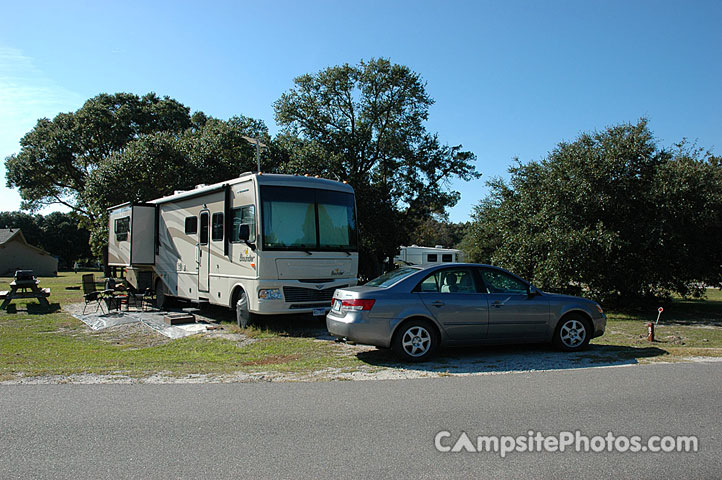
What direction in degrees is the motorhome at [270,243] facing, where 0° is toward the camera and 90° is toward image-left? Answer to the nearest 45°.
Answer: approximately 315°

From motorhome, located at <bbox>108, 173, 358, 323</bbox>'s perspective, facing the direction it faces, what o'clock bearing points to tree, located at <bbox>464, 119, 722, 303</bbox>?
The tree is roughly at 10 o'clock from the motorhome.

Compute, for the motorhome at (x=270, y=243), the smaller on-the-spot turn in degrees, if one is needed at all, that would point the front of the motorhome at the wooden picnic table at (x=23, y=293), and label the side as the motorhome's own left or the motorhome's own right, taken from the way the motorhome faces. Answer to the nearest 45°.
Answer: approximately 180°

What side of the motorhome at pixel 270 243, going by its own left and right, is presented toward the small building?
back

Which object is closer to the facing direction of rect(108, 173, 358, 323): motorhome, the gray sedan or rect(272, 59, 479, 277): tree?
the gray sedan

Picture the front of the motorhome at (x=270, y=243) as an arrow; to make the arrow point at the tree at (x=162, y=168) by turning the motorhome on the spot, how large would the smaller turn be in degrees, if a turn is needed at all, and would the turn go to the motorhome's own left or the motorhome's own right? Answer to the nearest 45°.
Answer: approximately 135° to the motorhome's own left
